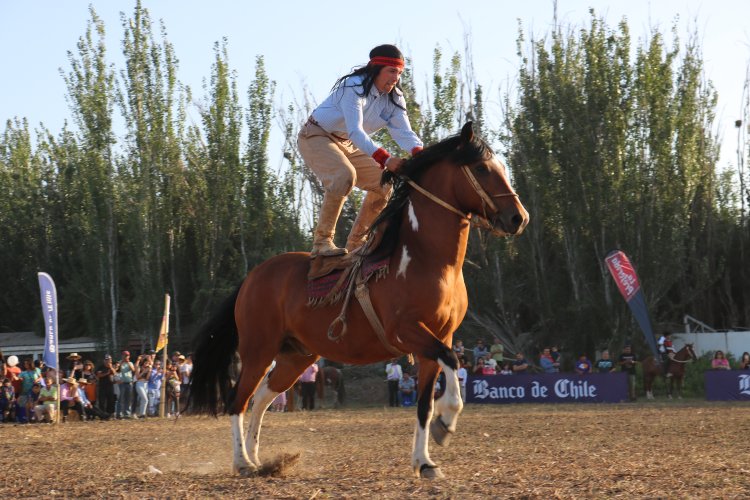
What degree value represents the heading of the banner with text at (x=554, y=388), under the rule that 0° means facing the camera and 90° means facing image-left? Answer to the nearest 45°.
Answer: approximately 0°

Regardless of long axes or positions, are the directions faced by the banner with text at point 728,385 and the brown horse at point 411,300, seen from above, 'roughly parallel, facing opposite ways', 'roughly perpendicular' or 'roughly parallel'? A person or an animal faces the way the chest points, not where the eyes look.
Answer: roughly perpendicular

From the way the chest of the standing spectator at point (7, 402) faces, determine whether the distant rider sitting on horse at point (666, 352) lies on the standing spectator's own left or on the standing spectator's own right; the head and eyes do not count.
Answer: on the standing spectator's own left

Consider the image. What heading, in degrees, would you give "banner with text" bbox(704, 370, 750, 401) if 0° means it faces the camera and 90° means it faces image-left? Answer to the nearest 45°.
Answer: approximately 0°

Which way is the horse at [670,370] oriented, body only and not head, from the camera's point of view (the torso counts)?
to the viewer's right

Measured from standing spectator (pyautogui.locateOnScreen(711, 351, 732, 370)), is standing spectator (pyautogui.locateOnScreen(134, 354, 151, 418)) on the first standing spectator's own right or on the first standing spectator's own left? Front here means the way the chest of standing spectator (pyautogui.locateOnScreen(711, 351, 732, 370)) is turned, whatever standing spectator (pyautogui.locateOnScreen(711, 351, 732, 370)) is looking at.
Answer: on the first standing spectator's own right

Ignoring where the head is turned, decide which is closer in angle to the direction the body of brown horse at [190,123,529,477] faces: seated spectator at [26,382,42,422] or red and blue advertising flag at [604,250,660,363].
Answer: the red and blue advertising flag
